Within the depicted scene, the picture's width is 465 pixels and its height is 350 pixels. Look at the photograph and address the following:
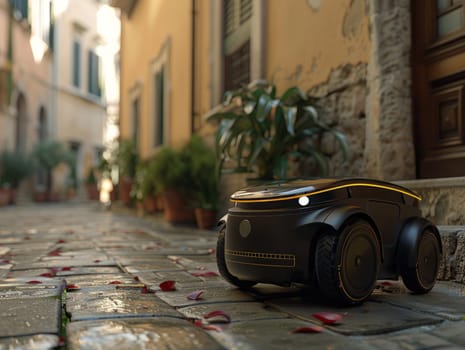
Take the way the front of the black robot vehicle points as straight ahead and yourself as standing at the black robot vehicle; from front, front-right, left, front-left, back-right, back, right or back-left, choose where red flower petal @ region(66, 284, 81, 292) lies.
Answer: front-right

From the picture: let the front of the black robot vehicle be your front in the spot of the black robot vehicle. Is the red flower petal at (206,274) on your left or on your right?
on your right

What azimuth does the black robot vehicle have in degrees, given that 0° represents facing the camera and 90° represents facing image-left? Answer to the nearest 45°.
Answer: approximately 45°

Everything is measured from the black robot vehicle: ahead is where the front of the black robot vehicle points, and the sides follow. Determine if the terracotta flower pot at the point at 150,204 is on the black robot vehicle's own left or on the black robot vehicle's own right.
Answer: on the black robot vehicle's own right

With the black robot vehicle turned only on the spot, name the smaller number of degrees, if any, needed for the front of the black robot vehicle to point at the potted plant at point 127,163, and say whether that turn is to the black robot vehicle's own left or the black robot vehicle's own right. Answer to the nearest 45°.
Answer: approximately 90° to the black robot vehicle's own right

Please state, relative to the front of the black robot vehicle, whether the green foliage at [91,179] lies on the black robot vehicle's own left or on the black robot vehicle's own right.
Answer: on the black robot vehicle's own right

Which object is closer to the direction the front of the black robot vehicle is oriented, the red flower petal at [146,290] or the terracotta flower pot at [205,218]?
the red flower petal

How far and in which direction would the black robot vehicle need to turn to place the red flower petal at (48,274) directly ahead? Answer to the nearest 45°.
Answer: approximately 45° to its right

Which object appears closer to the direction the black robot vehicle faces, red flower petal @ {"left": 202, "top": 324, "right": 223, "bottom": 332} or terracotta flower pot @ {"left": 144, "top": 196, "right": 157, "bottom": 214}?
the red flower petal

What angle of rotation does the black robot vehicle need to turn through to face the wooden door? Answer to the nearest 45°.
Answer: approximately 180°

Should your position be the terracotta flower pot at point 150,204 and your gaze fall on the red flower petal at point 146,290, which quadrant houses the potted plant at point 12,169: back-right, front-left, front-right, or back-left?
back-right

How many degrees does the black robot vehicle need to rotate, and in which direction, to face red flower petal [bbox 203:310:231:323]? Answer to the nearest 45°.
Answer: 0° — it already faces it

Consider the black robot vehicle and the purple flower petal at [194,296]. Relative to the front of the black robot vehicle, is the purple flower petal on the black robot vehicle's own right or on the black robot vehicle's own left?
on the black robot vehicle's own right
